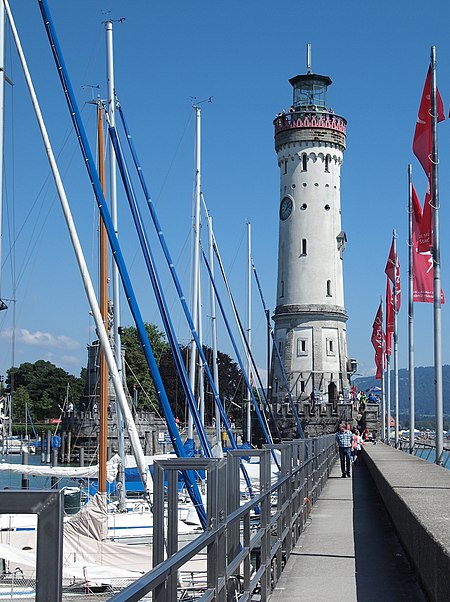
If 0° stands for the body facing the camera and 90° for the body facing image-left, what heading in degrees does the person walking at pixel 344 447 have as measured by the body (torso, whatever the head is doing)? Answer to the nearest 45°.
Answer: approximately 0°

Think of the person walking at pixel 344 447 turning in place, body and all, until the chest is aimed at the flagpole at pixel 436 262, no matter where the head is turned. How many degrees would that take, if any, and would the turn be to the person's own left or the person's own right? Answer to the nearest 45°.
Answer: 0° — they already face it

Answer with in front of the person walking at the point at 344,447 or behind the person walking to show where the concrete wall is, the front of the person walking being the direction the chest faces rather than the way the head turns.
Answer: in front
